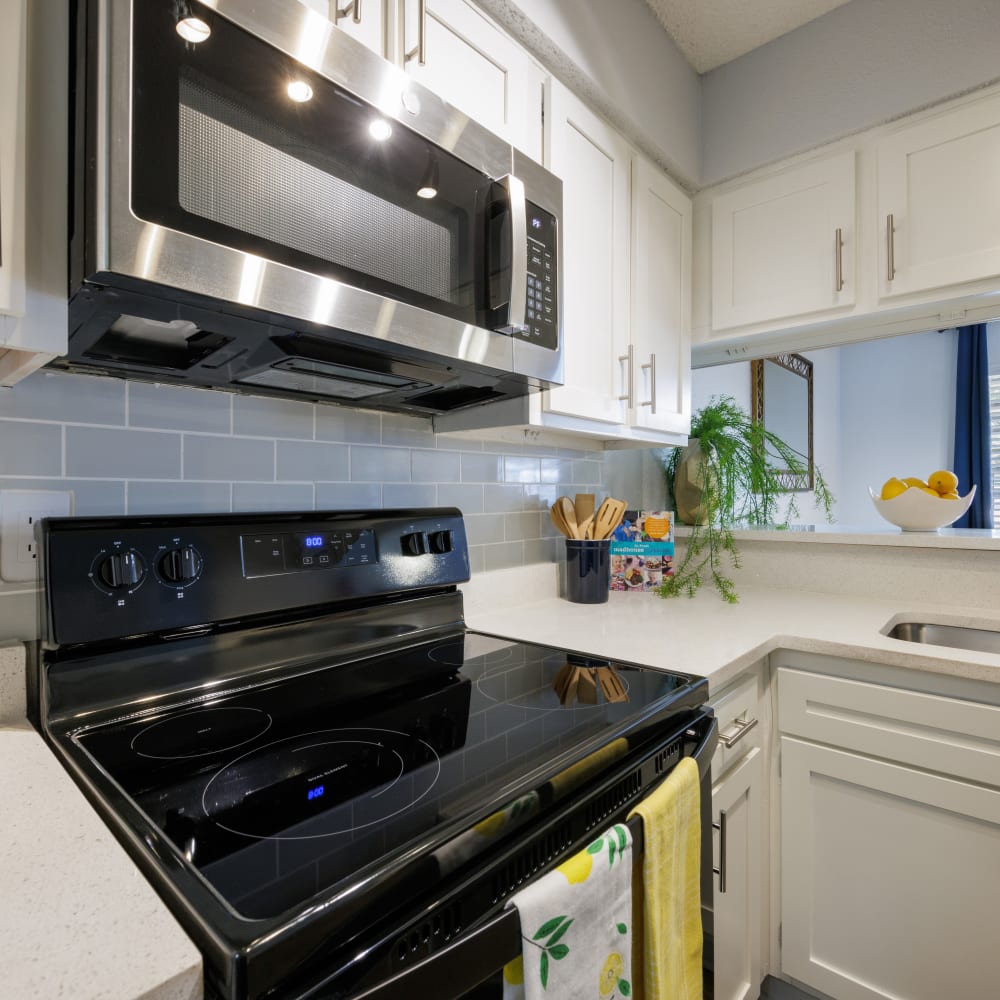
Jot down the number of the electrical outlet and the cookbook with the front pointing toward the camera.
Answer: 2

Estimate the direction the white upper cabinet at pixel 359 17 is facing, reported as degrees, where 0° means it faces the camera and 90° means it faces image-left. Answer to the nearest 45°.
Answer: approximately 315°

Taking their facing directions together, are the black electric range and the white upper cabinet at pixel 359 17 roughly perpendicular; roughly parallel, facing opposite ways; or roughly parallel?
roughly parallel

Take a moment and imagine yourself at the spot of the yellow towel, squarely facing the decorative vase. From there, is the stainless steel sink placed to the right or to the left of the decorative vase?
right

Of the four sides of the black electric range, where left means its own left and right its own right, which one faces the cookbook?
left

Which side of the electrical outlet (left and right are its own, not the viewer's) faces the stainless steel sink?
left

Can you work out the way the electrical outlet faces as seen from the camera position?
facing the viewer

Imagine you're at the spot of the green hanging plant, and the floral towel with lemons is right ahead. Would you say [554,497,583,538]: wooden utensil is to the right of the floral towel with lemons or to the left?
right

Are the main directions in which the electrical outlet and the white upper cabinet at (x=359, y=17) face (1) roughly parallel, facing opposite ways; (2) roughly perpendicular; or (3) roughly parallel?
roughly parallel

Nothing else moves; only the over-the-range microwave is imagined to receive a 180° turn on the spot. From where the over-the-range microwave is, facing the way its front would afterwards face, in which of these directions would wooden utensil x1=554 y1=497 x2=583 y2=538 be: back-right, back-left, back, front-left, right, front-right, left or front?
right

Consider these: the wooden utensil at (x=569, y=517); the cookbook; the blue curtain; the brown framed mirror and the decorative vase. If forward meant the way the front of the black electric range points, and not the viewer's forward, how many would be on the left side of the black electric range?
5

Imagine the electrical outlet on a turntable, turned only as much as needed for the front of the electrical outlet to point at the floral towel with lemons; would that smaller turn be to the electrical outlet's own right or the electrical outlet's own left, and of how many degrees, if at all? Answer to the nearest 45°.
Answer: approximately 45° to the electrical outlet's own left

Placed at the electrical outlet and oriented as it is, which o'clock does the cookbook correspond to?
The cookbook is roughly at 9 o'clock from the electrical outlet.

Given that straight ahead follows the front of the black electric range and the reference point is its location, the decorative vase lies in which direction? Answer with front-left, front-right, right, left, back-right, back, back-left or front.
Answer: left

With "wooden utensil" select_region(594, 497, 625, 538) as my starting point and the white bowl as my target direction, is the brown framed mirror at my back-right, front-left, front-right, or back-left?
front-left

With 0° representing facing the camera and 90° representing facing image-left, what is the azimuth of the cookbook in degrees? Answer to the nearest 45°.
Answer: approximately 0°
